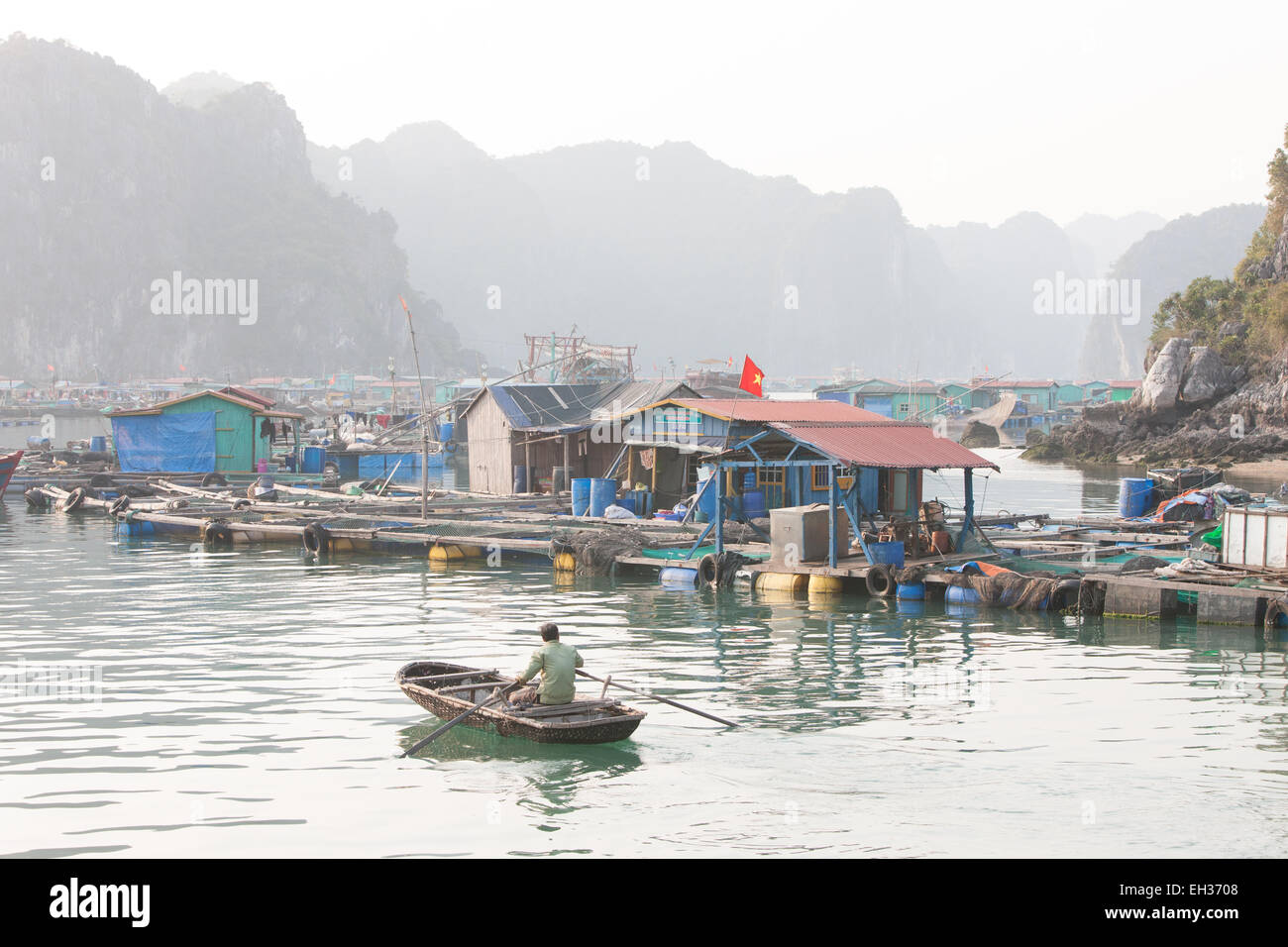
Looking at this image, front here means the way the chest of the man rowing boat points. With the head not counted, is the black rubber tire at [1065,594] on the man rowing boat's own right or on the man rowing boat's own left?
on the man rowing boat's own right

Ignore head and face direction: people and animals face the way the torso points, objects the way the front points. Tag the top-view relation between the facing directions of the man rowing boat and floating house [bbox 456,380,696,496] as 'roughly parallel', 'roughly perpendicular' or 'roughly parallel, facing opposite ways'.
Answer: roughly parallel, facing opposite ways

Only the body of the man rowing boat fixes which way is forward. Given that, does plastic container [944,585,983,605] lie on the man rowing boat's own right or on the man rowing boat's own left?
on the man rowing boat's own right

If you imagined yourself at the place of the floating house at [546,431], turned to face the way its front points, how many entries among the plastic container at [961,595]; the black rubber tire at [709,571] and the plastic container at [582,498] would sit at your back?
0

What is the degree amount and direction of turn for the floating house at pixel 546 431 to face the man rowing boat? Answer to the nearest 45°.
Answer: approximately 45° to its right

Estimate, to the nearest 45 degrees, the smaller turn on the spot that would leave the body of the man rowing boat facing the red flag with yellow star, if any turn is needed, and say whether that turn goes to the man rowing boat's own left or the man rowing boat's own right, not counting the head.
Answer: approximately 45° to the man rowing boat's own right

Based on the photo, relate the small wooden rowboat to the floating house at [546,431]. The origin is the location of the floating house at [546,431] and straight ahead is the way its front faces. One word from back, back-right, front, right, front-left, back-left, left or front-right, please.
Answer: front-right

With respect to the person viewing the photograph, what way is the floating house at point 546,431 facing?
facing the viewer and to the right of the viewer

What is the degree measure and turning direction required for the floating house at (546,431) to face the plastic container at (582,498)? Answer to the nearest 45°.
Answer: approximately 45° to its right

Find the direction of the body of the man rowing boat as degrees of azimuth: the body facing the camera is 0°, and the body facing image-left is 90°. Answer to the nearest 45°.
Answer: approximately 135°

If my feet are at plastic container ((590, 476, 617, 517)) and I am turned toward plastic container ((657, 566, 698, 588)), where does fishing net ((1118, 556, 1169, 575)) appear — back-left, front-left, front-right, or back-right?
front-left
